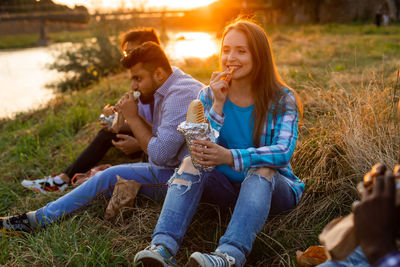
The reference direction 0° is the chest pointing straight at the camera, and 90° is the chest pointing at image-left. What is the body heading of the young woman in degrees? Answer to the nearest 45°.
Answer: approximately 45°
